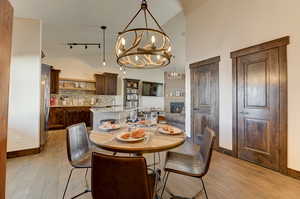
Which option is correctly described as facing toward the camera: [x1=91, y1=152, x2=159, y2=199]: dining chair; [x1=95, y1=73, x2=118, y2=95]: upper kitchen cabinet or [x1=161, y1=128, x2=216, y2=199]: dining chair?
the upper kitchen cabinet

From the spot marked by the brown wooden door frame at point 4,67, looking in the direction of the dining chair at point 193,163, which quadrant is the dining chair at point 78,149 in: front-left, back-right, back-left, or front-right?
front-left

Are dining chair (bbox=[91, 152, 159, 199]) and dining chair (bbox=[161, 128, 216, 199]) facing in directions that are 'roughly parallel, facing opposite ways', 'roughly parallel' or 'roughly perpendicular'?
roughly perpendicular

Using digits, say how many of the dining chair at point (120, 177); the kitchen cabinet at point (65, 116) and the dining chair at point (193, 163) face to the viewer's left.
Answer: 1

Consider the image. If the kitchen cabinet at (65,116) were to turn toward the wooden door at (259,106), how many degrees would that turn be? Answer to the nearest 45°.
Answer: approximately 45° to its left

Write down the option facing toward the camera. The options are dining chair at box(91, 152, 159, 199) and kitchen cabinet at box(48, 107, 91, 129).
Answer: the kitchen cabinet

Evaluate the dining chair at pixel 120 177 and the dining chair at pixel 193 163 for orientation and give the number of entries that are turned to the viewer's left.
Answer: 1

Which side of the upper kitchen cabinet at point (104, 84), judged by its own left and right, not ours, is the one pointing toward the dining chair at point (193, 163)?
front

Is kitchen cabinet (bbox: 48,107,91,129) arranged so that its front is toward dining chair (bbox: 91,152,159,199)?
yes

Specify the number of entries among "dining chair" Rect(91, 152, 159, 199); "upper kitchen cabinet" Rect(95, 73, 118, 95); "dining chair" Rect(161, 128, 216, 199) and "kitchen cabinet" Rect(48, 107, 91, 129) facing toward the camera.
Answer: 2

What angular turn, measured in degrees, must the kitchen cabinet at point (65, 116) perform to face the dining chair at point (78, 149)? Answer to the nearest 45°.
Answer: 0° — it already faces it

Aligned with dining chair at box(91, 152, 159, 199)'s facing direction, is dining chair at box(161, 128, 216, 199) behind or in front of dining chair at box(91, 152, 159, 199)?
in front

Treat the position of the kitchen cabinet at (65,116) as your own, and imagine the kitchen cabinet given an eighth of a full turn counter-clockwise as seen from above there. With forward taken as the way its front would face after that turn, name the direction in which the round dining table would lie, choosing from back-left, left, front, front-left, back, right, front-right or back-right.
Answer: front-right

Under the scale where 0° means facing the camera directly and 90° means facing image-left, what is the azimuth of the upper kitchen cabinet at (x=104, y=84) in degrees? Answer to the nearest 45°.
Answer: approximately 0°

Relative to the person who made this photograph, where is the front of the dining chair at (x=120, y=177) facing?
facing away from the viewer and to the right of the viewer

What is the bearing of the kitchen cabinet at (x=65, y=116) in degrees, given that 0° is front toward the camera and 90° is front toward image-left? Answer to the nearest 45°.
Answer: approximately 0°

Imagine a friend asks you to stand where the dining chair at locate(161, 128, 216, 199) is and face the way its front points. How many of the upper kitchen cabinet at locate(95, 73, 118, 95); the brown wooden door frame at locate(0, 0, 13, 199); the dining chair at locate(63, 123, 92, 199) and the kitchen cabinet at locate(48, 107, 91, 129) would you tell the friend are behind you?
0

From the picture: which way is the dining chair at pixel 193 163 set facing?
to the viewer's left

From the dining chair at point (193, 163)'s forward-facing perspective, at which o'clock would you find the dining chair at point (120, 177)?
the dining chair at point (120, 177) is roughly at 10 o'clock from the dining chair at point (193, 163).

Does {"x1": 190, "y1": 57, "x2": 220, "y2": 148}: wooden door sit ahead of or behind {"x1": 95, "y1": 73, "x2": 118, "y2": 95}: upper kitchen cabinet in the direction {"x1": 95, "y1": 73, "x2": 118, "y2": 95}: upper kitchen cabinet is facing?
ahead

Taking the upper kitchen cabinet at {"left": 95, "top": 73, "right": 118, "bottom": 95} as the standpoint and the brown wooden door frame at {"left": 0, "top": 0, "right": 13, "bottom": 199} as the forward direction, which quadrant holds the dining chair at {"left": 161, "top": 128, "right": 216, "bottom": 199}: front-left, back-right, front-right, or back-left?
front-left
